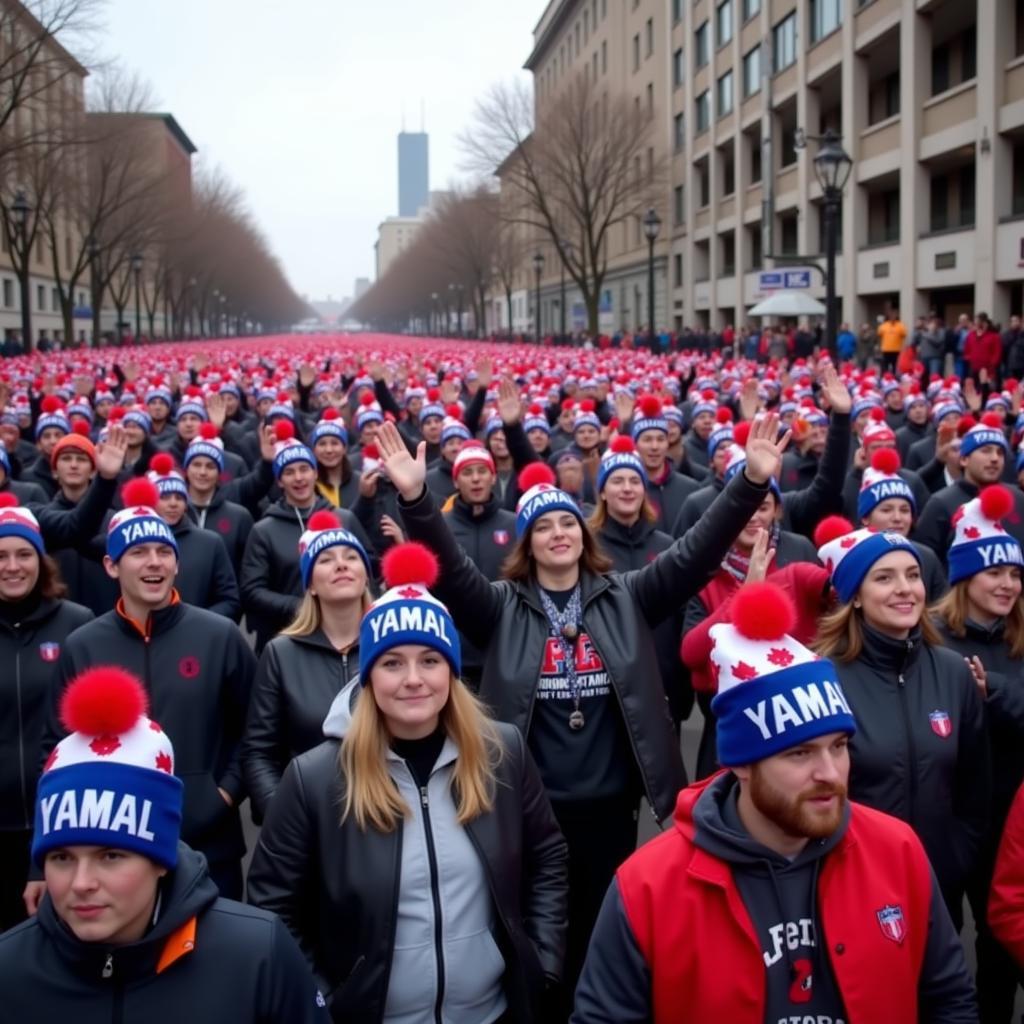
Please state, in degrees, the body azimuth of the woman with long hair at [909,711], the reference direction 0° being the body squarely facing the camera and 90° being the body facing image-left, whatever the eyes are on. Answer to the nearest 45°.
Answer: approximately 0°

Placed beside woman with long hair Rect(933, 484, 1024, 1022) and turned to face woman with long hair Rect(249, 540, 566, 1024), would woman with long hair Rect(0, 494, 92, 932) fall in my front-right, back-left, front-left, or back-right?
front-right

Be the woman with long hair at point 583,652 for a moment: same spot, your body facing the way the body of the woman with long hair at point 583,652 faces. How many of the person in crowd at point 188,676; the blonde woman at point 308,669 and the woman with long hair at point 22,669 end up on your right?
3

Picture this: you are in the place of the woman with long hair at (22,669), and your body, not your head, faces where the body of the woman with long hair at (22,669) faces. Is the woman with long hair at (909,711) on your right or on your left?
on your left

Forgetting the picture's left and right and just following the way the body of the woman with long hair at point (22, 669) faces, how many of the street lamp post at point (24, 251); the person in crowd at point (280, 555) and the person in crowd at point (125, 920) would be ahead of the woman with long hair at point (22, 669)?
1

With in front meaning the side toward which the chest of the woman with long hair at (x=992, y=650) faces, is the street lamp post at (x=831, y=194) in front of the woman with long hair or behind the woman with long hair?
behind

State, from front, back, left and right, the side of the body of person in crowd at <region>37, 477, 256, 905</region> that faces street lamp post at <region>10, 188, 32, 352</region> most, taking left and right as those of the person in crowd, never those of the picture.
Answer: back

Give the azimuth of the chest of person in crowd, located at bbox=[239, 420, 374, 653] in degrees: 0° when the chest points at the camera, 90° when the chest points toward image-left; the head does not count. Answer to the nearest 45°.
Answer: approximately 0°

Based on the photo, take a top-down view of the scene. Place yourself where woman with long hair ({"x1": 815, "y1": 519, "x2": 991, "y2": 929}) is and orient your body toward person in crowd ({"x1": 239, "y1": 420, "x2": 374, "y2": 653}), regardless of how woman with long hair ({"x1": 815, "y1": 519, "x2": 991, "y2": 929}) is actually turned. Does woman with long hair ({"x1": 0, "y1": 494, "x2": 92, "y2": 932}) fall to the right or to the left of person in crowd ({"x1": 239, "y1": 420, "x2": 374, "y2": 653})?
left

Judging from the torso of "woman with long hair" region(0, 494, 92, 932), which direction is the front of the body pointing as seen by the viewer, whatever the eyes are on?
toward the camera

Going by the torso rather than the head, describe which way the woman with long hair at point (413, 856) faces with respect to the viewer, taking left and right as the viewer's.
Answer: facing the viewer
